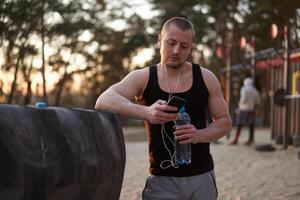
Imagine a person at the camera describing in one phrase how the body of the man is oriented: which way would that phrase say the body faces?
toward the camera

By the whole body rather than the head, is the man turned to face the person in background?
no

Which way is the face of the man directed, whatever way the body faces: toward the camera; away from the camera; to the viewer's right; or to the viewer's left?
toward the camera
